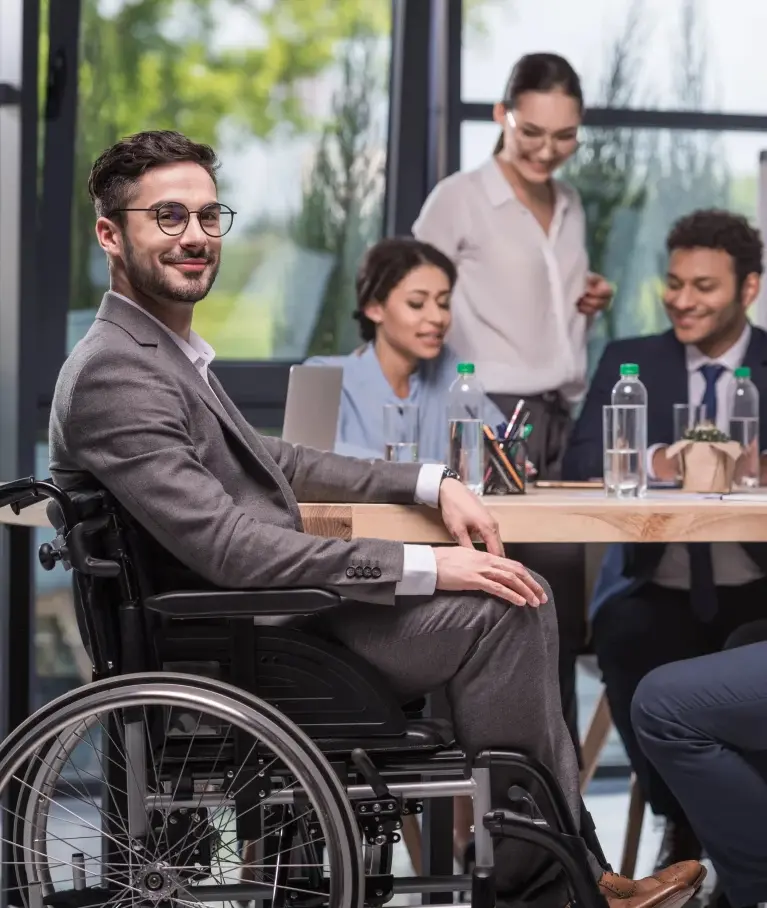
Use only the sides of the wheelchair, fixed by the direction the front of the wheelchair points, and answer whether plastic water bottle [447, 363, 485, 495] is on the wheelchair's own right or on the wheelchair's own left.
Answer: on the wheelchair's own left

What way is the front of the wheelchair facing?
to the viewer's right

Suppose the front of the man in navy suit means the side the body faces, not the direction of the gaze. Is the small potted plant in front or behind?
in front

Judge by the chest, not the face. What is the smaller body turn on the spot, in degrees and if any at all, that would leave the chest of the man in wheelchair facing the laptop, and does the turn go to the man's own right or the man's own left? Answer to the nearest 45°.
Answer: approximately 90° to the man's own left

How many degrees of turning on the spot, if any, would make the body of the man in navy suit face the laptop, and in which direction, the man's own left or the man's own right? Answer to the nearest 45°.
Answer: approximately 45° to the man's own right

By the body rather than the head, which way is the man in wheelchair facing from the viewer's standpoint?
to the viewer's right

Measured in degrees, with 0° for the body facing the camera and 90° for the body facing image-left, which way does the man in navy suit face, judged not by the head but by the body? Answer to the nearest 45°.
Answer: approximately 0°

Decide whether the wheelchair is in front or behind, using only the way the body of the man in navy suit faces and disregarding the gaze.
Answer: in front

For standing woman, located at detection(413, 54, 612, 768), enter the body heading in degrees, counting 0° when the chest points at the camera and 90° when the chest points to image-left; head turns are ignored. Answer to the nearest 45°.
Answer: approximately 315°

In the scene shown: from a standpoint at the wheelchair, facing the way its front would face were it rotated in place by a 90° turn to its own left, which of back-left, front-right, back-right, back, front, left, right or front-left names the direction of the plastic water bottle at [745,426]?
front-right

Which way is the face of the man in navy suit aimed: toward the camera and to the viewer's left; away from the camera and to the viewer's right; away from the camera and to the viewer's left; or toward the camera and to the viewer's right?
toward the camera and to the viewer's left

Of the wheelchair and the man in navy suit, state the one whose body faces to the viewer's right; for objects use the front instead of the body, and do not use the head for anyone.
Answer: the wheelchair
